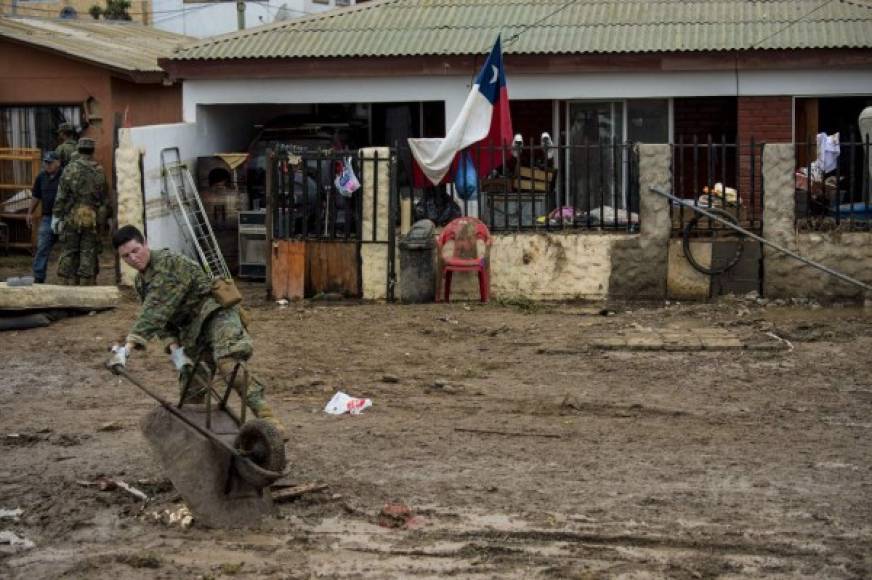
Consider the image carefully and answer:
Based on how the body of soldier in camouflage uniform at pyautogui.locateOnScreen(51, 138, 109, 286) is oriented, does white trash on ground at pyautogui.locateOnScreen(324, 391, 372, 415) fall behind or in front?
behind

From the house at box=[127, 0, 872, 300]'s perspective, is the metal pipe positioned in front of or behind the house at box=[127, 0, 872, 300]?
in front

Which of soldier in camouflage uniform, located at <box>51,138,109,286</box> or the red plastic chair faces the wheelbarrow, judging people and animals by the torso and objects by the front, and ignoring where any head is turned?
the red plastic chair

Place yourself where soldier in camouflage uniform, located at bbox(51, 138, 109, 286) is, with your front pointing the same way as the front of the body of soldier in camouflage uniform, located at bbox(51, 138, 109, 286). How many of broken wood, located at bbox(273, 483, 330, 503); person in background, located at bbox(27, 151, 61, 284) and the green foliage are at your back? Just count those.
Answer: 1

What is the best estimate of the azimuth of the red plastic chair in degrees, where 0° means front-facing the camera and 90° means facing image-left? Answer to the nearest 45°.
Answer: approximately 0°

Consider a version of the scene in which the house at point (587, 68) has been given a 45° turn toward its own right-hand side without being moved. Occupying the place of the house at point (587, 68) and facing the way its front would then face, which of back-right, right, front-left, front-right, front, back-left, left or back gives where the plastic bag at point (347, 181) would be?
front

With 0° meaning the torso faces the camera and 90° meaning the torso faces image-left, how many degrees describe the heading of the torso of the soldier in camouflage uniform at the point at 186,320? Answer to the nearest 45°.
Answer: approximately 45°

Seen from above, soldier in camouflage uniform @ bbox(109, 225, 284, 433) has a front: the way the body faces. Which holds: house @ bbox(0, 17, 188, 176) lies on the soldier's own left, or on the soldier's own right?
on the soldier's own right

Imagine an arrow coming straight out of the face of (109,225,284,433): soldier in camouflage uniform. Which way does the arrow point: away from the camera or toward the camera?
toward the camera

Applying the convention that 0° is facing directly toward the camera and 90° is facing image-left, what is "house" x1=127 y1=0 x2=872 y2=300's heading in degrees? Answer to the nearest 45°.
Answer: approximately 0°

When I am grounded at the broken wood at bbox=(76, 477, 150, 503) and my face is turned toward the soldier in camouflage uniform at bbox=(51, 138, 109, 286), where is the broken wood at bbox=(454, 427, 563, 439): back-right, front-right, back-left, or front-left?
front-right

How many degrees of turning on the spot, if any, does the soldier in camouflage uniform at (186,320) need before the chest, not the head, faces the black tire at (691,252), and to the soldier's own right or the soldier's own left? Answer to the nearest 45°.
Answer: approximately 180°

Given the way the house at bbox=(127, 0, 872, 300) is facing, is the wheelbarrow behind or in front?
in front
